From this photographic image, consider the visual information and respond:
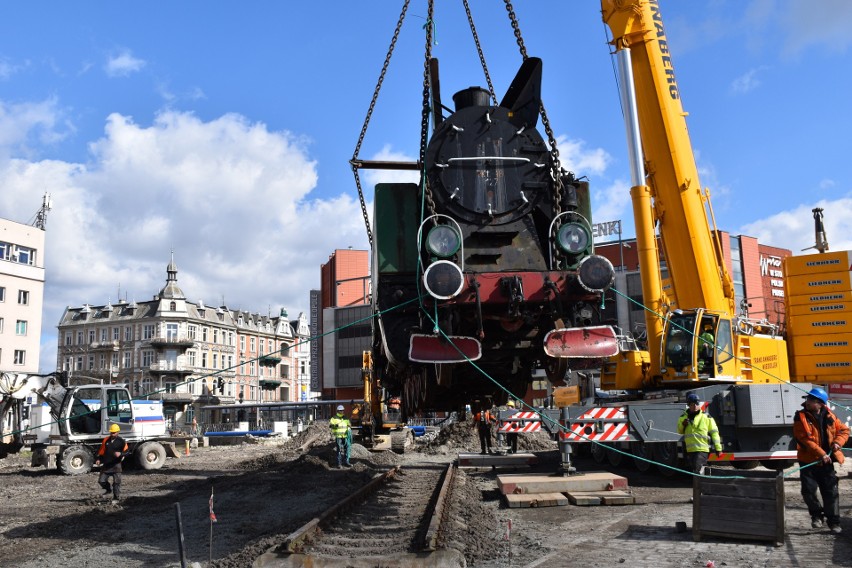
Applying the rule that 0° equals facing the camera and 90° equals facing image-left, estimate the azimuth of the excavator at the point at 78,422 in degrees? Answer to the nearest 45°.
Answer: approximately 90°

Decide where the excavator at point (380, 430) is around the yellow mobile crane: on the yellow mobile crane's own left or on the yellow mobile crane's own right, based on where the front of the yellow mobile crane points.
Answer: on the yellow mobile crane's own right

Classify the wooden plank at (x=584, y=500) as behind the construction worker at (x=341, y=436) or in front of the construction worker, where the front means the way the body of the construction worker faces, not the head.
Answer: in front

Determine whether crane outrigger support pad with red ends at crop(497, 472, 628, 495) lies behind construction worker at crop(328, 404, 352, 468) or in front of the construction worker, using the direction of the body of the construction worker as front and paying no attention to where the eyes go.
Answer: in front

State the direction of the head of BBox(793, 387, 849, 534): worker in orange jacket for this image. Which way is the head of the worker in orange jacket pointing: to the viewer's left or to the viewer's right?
to the viewer's left

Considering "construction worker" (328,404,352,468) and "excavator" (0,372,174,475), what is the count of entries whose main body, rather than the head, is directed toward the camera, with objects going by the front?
1

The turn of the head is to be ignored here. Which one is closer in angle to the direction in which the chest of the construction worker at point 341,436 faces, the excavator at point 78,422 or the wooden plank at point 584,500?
the wooden plank

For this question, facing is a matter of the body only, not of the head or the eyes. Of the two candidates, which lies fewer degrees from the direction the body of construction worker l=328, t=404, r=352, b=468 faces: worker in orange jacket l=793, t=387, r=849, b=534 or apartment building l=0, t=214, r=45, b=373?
the worker in orange jacket

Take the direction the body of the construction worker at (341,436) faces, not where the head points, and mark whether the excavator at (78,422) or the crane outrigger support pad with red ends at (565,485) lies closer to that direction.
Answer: the crane outrigger support pad with red ends

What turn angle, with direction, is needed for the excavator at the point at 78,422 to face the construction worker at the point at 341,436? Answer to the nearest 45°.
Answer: approximately 135° to its left
